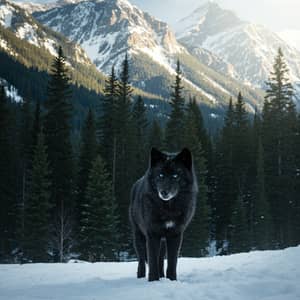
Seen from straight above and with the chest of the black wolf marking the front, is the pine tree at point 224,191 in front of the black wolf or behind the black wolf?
behind

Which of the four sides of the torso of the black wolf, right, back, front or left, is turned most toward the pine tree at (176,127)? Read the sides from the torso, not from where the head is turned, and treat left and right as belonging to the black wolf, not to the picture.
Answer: back

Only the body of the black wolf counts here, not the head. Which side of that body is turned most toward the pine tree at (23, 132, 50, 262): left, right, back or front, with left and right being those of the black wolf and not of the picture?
back

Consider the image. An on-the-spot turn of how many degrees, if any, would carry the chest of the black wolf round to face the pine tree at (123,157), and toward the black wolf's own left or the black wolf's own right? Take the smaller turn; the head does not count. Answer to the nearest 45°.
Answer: approximately 180°

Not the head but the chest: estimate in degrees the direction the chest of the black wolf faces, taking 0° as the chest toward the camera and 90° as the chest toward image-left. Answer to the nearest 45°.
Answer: approximately 0°

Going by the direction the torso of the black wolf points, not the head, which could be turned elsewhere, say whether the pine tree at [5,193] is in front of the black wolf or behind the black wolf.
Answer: behind

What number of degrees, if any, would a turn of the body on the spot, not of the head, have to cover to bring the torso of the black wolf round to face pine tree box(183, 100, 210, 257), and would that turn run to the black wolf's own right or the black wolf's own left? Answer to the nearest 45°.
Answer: approximately 180°

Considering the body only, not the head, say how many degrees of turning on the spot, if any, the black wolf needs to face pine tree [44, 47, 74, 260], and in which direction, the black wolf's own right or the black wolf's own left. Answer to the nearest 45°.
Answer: approximately 180°

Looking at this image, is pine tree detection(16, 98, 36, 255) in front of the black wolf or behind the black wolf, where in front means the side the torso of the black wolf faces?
behind

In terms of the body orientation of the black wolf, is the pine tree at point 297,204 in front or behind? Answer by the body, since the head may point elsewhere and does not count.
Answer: behind

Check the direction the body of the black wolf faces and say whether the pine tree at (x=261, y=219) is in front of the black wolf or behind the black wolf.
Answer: behind

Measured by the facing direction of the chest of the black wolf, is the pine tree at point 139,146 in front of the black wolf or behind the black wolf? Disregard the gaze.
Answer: behind
